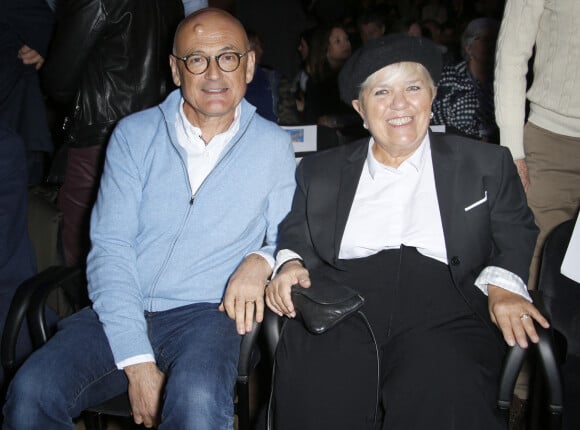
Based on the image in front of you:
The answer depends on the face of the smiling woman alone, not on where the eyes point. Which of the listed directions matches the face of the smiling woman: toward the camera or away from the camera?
toward the camera

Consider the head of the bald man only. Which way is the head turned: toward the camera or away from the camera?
toward the camera

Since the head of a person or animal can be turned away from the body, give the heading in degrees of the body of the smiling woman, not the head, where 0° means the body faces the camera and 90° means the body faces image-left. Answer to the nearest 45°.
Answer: approximately 0°

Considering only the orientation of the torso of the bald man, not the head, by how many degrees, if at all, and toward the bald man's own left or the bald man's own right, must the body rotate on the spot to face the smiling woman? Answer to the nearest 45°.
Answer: approximately 45° to the bald man's own left

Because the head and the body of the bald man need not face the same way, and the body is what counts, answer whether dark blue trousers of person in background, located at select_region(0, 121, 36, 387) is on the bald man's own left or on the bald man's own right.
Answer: on the bald man's own right

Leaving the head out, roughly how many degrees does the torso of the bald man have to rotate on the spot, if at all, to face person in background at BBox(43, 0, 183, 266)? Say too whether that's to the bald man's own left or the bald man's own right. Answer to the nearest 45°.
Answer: approximately 135° to the bald man's own right

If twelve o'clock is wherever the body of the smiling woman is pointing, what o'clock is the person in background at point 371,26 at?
The person in background is roughly at 6 o'clock from the smiling woman.

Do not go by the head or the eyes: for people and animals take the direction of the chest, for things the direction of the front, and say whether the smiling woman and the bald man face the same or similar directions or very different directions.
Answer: same or similar directions

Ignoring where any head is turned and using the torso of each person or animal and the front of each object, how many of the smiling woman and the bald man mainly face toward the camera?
2

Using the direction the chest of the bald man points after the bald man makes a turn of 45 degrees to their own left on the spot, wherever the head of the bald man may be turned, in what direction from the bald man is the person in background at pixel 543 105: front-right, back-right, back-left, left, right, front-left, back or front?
front-left

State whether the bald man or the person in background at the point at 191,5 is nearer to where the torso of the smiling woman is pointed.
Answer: the bald man

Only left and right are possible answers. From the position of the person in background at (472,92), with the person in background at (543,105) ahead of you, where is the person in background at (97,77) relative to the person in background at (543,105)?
right

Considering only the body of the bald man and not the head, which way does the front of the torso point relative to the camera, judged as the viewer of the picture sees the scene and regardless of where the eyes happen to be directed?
toward the camera

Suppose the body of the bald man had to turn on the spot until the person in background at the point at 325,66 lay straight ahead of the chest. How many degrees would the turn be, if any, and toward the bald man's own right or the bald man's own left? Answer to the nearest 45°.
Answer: approximately 135° to the bald man's own left

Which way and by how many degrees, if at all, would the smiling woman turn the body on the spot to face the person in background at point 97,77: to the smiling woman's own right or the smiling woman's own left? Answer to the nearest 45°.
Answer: approximately 90° to the smiling woman's own right
